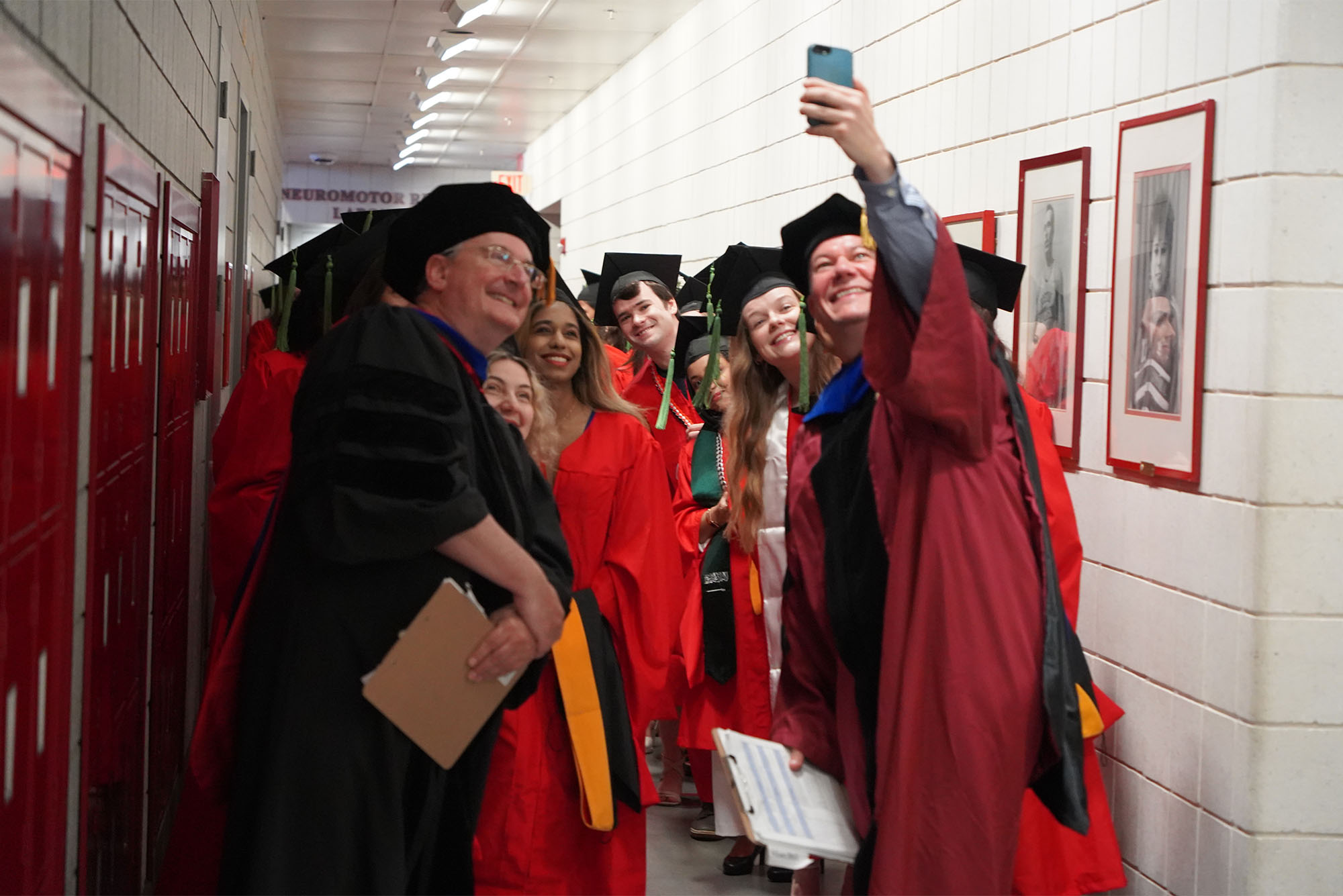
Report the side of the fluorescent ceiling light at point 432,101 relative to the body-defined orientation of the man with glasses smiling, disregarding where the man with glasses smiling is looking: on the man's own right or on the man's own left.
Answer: on the man's own left

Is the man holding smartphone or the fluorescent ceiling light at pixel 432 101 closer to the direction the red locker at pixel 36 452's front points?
the man holding smartphone

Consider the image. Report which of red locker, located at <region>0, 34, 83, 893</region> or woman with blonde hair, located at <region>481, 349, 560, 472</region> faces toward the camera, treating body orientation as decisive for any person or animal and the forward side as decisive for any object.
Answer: the woman with blonde hair

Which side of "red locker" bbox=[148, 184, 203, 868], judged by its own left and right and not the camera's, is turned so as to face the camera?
right

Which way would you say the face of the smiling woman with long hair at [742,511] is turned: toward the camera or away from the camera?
toward the camera

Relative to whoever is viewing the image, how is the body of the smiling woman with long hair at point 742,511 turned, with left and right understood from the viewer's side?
facing the viewer

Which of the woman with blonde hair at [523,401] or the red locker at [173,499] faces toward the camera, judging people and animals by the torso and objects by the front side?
the woman with blonde hair

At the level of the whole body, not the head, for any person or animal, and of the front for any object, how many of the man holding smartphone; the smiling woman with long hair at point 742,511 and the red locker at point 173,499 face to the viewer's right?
1

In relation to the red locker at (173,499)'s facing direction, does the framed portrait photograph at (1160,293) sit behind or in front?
in front

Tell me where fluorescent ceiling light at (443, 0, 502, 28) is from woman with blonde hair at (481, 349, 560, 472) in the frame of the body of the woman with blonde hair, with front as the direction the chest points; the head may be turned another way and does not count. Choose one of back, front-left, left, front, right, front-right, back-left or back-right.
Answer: back

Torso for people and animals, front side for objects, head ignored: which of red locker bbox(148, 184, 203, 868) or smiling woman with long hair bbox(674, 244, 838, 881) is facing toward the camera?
the smiling woman with long hair

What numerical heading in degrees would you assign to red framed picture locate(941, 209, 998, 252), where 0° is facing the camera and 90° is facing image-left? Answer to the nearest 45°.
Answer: approximately 45°

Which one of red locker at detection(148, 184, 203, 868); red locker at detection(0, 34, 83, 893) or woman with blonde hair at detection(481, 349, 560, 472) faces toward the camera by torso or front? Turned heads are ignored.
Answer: the woman with blonde hair

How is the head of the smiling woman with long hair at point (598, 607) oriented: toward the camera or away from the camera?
toward the camera

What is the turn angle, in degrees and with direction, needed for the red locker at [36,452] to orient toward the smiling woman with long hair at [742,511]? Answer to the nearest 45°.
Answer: approximately 45° to its left

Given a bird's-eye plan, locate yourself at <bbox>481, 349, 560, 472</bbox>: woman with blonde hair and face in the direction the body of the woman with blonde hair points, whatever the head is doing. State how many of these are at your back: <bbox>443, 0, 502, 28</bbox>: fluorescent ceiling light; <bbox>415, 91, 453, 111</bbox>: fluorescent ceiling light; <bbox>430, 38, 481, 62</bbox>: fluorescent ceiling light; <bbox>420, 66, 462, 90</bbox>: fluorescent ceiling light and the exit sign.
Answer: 5

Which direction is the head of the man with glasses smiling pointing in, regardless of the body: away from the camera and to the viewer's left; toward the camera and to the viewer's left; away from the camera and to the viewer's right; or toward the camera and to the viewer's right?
toward the camera and to the viewer's right

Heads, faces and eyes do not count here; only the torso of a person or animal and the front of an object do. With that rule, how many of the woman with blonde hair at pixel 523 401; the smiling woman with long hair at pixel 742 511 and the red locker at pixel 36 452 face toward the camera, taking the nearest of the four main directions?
2

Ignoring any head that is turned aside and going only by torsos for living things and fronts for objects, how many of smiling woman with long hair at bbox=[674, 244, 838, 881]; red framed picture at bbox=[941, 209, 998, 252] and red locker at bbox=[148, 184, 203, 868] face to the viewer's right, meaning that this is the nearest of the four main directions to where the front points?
1

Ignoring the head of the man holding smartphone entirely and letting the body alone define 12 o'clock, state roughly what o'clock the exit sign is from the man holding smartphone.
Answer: The exit sign is roughly at 4 o'clock from the man holding smartphone.
